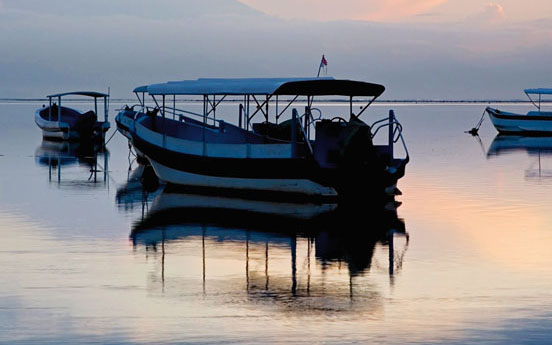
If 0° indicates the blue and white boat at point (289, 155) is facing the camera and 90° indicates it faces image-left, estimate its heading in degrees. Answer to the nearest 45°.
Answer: approximately 135°
